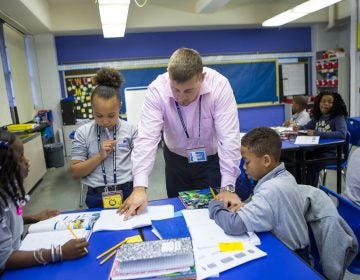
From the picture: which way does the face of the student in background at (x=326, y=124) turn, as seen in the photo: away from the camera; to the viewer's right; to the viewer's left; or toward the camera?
toward the camera

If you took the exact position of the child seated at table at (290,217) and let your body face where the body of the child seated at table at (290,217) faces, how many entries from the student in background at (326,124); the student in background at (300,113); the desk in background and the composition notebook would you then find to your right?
3

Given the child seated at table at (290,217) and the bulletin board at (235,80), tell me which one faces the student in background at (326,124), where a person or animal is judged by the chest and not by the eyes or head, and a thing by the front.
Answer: the bulletin board

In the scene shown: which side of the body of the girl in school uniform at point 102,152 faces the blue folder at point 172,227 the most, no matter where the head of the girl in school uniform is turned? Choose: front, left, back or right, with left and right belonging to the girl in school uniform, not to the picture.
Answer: front

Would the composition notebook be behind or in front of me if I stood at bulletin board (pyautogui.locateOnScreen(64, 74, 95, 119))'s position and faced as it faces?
in front

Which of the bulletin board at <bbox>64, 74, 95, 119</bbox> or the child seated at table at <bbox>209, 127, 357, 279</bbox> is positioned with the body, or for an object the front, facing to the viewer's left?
the child seated at table

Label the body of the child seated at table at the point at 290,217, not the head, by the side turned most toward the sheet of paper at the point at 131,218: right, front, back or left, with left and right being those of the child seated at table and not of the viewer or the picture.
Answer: front

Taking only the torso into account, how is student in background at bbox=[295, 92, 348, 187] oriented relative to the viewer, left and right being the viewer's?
facing the viewer and to the left of the viewer

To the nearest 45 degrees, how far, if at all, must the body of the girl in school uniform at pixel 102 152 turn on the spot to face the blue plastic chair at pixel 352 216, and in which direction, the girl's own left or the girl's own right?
approximately 45° to the girl's own left

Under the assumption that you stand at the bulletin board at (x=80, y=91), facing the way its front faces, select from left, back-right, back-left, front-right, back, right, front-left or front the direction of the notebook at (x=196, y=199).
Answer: front

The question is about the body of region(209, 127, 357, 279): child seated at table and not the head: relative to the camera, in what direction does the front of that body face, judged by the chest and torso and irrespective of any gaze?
to the viewer's left

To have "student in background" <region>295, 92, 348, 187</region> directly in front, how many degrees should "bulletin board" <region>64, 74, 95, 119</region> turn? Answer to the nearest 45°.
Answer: approximately 45° to its left

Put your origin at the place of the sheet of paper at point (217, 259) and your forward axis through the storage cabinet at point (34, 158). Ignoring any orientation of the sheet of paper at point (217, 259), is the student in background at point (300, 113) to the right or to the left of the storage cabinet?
right

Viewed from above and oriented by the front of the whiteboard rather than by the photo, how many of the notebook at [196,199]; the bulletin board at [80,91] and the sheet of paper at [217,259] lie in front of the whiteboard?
2

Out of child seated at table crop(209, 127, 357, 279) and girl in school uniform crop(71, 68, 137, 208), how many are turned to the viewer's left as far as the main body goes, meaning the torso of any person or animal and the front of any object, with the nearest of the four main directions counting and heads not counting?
1

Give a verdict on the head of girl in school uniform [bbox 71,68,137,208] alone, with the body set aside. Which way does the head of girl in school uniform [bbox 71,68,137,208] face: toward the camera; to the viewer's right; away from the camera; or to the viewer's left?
toward the camera

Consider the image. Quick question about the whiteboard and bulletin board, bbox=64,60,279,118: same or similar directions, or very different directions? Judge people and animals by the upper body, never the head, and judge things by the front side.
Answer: same or similar directions
